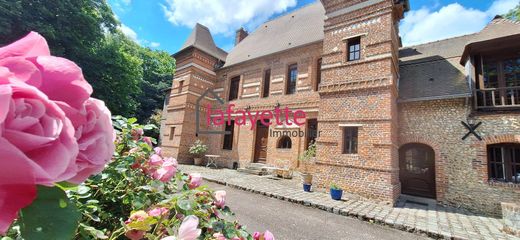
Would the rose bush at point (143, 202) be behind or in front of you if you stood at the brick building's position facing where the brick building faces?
in front

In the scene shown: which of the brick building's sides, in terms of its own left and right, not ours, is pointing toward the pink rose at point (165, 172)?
front

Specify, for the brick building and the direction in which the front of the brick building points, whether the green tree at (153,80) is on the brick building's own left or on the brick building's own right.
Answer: on the brick building's own right

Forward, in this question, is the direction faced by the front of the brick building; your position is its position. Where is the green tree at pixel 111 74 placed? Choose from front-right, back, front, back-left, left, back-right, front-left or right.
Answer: front-right

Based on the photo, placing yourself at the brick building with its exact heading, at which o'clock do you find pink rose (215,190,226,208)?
The pink rose is roughly at 11 o'clock from the brick building.

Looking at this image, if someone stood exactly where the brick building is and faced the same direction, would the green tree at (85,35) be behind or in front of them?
in front

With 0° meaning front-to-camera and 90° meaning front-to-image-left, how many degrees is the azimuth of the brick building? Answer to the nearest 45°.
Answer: approximately 45°

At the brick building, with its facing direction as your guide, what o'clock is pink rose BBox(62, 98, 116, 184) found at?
The pink rose is roughly at 11 o'clock from the brick building.

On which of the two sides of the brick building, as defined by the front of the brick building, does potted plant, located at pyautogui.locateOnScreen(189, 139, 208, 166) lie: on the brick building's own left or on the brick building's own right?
on the brick building's own right
